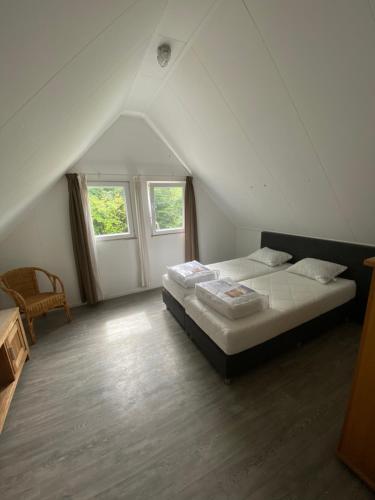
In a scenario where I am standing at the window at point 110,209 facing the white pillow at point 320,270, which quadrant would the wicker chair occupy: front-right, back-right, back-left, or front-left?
back-right

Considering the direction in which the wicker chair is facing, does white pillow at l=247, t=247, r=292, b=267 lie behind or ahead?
ahead

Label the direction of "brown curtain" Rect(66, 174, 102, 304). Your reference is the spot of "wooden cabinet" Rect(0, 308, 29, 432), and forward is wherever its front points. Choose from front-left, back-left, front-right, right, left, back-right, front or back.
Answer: front-left

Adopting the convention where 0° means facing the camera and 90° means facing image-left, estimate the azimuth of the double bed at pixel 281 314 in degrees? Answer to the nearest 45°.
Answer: approximately 45°

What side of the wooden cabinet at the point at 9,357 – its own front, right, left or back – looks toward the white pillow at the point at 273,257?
front

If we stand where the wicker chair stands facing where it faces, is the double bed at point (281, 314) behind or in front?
in front

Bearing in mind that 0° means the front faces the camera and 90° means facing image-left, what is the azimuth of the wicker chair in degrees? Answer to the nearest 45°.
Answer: approximately 315°

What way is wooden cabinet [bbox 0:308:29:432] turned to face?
to the viewer's right

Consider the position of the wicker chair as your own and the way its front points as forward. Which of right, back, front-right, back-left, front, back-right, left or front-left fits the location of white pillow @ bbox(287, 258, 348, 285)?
front
